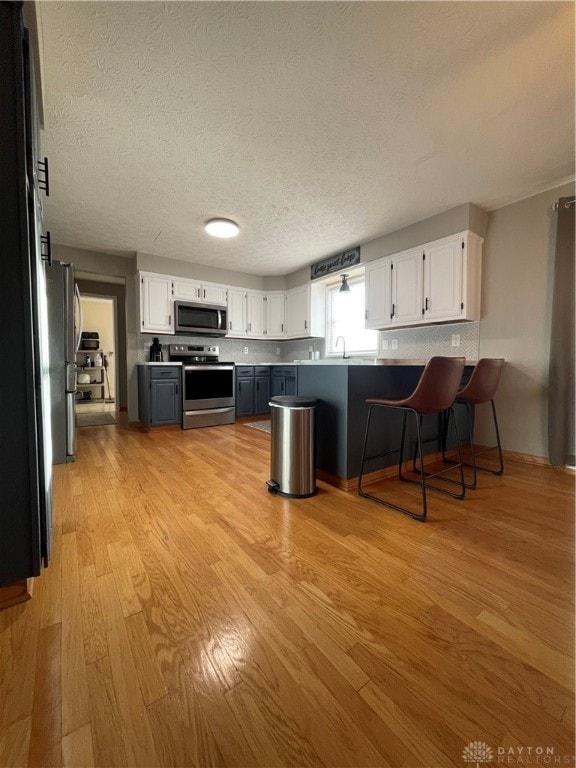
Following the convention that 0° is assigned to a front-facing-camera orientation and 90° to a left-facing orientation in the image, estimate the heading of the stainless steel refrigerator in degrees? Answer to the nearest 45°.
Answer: approximately 270°

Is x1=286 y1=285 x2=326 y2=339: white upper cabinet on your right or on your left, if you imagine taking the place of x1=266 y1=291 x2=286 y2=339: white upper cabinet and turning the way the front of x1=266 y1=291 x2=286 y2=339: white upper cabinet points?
on your left

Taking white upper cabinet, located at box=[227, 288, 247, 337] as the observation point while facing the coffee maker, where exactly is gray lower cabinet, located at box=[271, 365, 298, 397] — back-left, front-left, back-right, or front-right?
back-left

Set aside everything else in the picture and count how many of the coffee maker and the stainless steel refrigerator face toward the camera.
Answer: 1

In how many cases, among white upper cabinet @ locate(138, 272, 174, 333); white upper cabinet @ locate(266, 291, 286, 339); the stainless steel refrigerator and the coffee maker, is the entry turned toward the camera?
3

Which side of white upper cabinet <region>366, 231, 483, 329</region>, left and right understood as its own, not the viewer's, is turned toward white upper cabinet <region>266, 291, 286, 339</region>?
right
